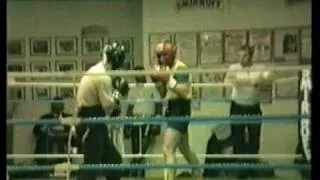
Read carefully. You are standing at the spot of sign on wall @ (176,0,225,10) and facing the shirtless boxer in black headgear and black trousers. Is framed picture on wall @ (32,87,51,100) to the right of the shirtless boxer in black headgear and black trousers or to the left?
right

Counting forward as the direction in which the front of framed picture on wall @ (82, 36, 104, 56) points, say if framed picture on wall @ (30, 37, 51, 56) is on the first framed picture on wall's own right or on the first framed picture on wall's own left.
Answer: on the first framed picture on wall's own right

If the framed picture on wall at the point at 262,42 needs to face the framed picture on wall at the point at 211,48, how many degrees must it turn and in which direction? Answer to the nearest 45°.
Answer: approximately 90° to its right
